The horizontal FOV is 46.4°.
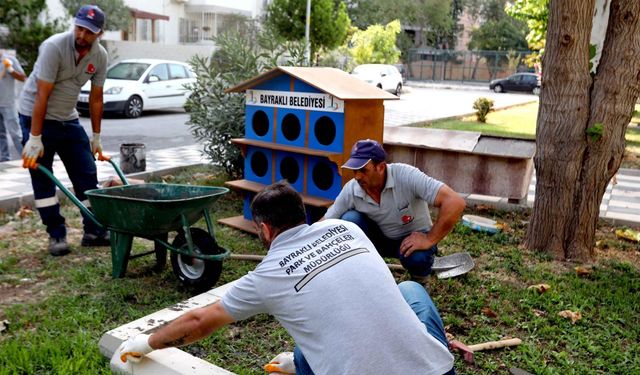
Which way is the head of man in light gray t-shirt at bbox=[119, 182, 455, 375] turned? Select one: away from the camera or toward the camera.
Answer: away from the camera

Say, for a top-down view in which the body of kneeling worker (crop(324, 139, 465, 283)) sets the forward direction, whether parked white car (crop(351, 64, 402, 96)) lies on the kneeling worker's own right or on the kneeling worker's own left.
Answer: on the kneeling worker's own right

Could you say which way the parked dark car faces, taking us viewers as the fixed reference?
facing to the left of the viewer

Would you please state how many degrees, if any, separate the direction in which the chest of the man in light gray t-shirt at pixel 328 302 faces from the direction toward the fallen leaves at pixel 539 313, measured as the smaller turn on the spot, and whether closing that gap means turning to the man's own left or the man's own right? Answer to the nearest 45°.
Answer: approximately 90° to the man's own right

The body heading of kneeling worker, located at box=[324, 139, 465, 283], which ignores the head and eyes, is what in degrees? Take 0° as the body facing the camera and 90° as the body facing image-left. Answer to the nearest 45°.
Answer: approximately 45°

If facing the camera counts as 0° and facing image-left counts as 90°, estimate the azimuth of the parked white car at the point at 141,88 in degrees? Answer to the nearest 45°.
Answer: approximately 45°

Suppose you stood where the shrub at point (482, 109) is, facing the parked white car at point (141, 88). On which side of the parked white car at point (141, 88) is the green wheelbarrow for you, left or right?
left

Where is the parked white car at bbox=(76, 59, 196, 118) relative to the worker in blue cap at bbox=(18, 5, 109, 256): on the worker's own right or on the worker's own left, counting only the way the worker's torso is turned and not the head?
on the worker's own left
